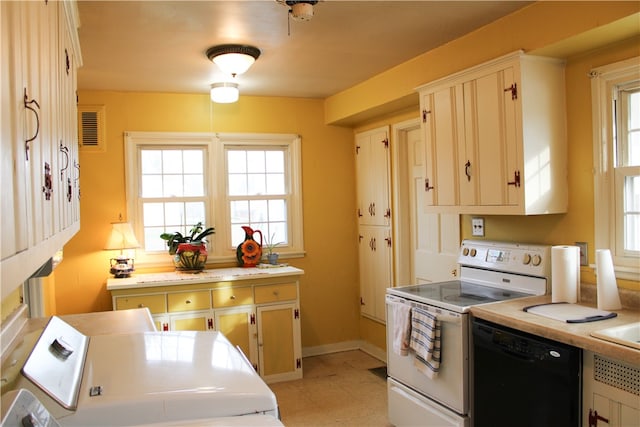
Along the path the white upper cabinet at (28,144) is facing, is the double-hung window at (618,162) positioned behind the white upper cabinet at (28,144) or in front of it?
in front

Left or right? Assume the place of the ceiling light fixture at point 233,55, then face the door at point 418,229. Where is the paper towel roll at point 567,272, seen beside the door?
right

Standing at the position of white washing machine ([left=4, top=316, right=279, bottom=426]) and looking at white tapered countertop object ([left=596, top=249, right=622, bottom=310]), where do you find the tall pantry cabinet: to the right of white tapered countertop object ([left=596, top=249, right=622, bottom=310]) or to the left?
left

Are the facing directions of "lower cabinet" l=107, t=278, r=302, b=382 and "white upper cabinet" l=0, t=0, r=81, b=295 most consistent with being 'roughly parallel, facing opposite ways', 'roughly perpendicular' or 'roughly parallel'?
roughly perpendicular

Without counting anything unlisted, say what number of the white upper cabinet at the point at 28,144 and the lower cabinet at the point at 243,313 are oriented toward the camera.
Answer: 1

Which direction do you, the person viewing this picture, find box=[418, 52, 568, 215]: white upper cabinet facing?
facing the viewer and to the left of the viewer

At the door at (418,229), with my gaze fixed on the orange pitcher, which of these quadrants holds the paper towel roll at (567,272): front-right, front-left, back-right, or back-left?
back-left

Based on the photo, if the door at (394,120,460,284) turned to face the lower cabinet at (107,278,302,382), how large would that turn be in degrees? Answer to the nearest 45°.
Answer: approximately 45° to its right

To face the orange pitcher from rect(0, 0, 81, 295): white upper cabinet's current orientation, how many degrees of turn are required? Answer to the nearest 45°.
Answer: approximately 45° to its left

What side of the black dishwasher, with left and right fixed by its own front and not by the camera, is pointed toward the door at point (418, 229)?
right

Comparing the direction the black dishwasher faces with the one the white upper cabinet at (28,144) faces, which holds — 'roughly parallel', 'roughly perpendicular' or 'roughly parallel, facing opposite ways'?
roughly parallel, facing opposite ways

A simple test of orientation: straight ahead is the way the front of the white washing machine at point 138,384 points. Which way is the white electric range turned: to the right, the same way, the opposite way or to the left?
the opposite way

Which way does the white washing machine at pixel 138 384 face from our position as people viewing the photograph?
facing to the right of the viewer

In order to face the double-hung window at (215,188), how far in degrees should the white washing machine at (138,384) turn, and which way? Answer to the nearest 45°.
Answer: approximately 90° to its left

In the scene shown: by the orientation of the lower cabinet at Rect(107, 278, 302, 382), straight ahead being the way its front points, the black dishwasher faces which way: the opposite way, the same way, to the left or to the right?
to the right

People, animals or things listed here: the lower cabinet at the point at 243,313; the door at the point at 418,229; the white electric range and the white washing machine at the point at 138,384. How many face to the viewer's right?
1

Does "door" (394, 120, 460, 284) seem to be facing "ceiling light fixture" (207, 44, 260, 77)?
yes

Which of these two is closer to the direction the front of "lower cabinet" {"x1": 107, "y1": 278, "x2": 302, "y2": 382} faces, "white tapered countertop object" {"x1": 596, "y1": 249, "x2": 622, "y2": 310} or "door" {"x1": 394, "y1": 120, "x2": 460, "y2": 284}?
the white tapered countertop object

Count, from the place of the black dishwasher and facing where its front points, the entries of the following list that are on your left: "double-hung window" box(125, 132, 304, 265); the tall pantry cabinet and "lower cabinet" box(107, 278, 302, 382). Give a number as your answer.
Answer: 0
